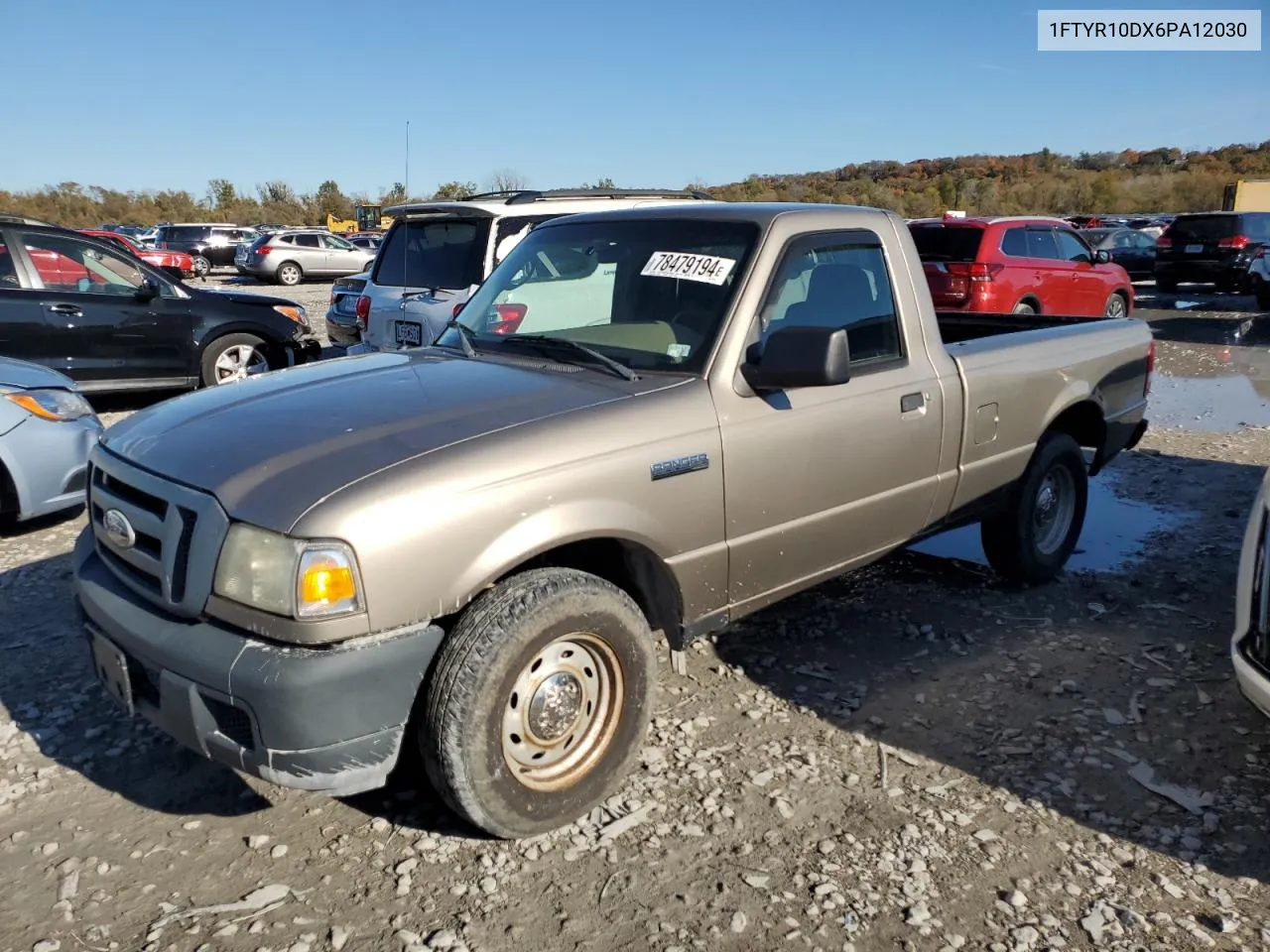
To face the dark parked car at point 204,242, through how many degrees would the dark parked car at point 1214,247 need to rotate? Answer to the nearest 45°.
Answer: approximately 135° to its left

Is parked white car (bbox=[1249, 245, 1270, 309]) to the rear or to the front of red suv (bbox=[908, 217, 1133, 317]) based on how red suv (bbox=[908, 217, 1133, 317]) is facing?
to the front

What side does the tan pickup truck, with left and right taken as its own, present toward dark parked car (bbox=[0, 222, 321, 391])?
right

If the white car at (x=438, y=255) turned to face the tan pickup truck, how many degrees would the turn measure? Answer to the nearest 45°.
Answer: approximately 135° to its right

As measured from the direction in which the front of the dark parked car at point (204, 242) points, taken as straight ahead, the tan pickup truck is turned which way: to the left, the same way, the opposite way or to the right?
the opposite way

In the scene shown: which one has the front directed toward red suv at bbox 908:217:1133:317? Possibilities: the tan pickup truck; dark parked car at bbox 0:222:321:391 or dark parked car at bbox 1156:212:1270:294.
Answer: dark parked car at bbox 0:222:321:391

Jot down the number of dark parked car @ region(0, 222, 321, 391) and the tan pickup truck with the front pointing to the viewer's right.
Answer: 1

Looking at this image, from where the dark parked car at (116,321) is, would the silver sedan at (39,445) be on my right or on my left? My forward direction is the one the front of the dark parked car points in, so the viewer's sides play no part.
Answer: on my right

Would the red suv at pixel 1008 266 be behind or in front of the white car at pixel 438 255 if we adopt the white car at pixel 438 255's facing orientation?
in front

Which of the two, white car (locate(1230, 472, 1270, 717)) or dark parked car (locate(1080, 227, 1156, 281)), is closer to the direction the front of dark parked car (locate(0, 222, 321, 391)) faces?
the dark parked car
